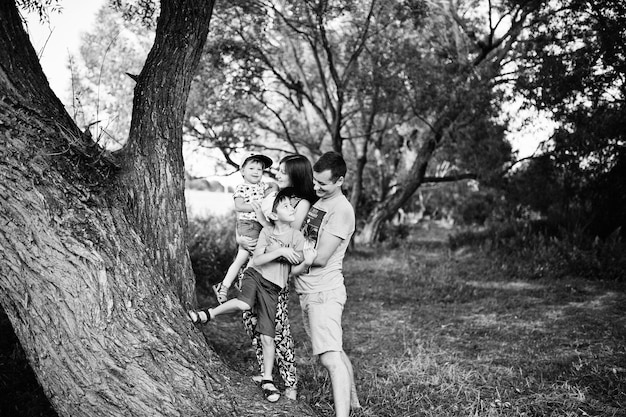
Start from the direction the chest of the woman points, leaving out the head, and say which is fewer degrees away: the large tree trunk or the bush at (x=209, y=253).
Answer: the large tree trunk
